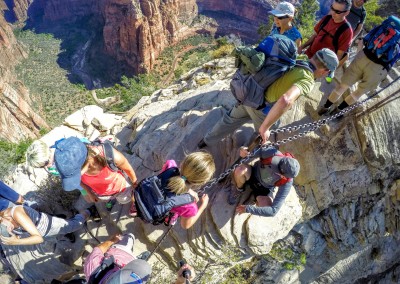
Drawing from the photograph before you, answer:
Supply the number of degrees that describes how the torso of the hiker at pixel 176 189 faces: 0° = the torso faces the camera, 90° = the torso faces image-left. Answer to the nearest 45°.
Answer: approximately 225°

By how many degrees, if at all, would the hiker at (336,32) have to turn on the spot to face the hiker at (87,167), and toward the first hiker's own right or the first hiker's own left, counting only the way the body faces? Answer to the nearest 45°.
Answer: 0° — they already face them

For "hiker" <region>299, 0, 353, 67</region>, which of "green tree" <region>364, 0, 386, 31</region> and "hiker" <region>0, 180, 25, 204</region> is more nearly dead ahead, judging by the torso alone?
the hiker

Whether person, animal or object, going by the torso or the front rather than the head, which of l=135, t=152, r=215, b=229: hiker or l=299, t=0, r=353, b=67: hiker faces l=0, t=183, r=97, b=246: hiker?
l=299, t=0, r=353, b=67: hiker

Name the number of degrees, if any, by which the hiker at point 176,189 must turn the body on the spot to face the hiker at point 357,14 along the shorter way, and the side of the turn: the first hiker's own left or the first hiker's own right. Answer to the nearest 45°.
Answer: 0° — they already face them
